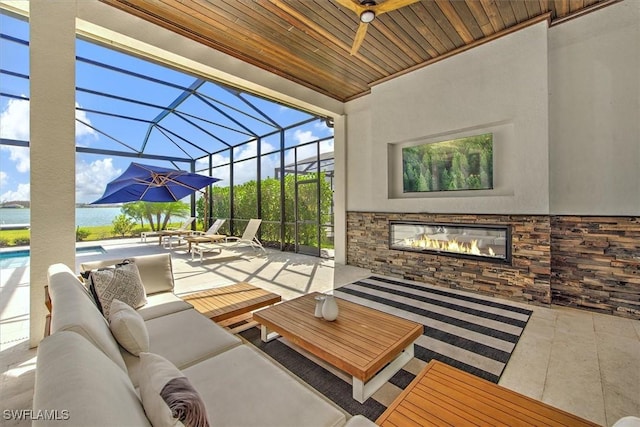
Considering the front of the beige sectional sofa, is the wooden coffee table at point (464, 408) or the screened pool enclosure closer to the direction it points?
the wooden coffee table

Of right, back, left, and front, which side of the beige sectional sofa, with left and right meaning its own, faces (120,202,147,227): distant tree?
left

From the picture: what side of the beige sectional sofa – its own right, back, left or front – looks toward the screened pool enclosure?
left

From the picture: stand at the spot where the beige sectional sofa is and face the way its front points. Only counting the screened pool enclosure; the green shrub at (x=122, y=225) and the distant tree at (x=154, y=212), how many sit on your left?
3

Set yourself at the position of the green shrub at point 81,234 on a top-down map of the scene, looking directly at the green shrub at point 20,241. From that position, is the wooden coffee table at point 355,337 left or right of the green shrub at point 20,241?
left

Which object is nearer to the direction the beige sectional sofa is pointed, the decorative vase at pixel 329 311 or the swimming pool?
the decorative vase

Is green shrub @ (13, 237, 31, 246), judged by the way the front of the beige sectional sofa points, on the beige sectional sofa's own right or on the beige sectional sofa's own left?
on the beige sectional sofa's own left

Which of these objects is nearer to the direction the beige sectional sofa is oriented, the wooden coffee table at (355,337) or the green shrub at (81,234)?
the wooden coffee table

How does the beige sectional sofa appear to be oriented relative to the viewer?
to the viewer's right
